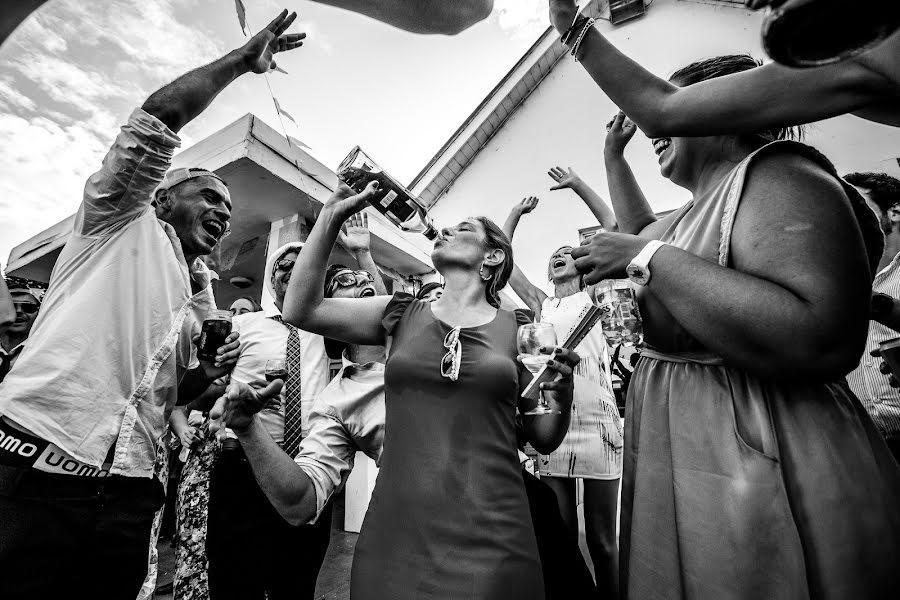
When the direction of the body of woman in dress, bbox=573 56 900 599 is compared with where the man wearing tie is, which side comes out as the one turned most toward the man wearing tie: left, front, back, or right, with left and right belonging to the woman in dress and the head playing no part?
front

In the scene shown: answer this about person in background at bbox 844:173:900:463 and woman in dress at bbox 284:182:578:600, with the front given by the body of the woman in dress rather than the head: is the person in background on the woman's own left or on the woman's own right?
on the woman's own left

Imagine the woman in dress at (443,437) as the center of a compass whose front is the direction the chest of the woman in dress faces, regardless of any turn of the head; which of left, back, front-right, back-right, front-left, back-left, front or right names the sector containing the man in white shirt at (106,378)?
right

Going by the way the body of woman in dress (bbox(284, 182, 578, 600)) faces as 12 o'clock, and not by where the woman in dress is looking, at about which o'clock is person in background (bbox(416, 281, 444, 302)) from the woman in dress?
The person in background is roughly at 6 o'clock from the woman in dress.

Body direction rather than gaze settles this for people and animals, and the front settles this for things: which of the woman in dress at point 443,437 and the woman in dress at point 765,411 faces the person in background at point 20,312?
the woman in dress at point 765,411

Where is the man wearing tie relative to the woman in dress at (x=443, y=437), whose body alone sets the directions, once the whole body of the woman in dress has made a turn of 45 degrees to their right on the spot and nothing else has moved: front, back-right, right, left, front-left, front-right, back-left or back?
right

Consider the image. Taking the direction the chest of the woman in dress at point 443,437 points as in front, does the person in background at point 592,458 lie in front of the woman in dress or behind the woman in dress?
behind

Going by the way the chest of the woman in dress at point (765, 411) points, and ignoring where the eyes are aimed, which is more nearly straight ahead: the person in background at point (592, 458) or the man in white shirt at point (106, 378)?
the man in white shirt

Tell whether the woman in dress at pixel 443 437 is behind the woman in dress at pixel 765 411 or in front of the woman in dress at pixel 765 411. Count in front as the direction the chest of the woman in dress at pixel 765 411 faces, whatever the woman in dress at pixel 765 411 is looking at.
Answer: in front

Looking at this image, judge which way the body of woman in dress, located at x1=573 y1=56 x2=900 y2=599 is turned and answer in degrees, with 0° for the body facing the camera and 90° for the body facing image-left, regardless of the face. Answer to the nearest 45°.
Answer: approximately 90°

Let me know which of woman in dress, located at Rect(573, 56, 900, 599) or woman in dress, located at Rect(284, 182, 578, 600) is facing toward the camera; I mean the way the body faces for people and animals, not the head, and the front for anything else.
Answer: woman in dress, located at Rect(284, 182, 578, 600)

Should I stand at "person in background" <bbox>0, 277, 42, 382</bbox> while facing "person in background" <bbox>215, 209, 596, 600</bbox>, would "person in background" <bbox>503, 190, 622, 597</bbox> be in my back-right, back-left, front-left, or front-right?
front-left

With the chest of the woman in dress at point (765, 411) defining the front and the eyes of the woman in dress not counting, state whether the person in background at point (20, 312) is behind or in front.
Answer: in front

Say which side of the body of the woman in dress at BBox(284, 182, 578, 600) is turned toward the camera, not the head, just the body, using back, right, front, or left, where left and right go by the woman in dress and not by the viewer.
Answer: front

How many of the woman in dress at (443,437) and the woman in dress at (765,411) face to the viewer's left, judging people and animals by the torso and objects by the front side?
1
